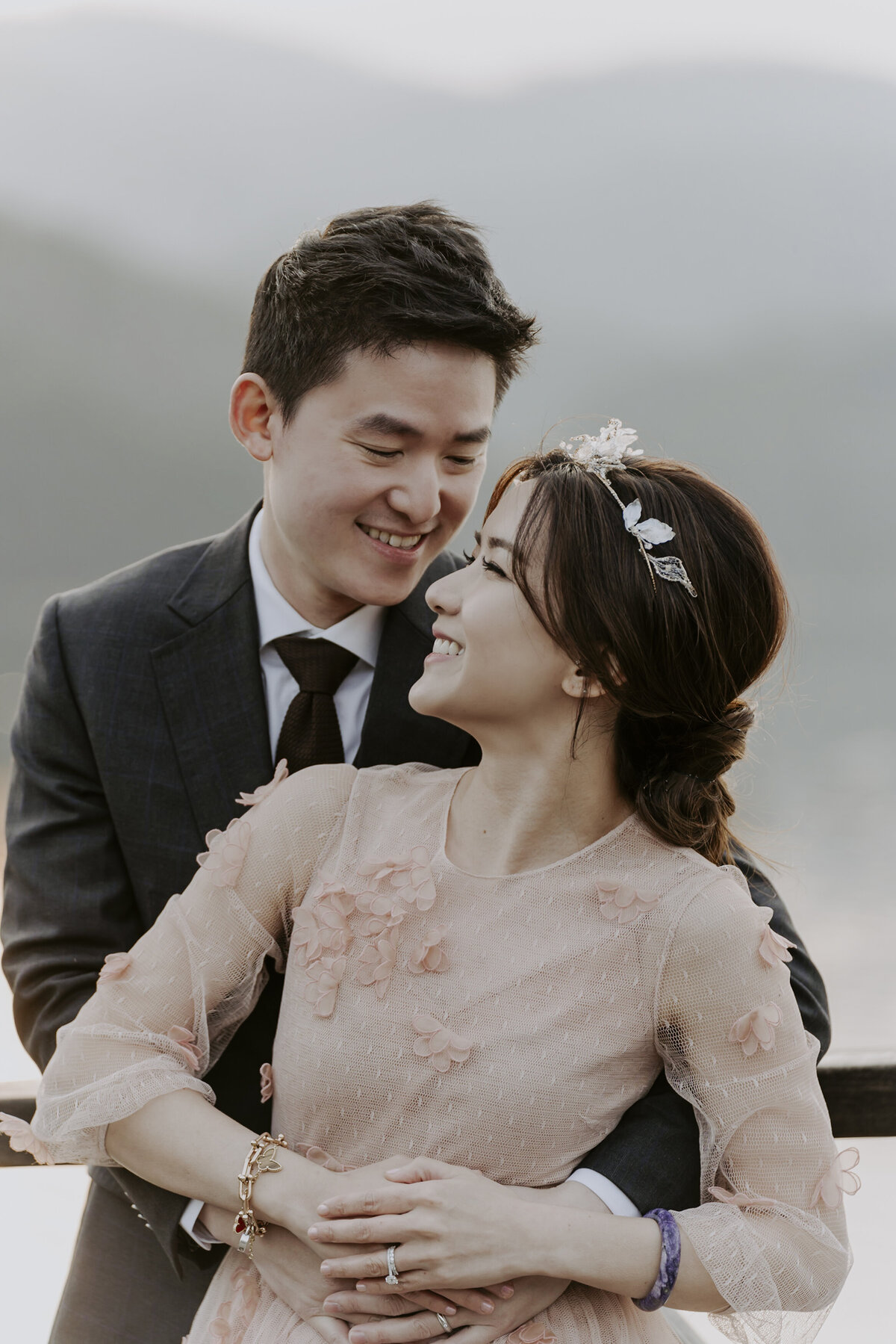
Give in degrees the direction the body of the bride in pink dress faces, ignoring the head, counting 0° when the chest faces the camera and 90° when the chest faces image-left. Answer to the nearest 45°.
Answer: approximately 0°
